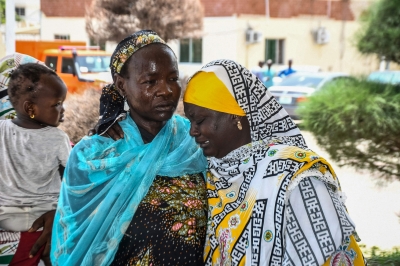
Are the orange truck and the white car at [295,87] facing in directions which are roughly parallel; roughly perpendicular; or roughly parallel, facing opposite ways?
roughly perpendicular

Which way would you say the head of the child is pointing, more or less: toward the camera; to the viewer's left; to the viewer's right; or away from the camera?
to the viewer's right

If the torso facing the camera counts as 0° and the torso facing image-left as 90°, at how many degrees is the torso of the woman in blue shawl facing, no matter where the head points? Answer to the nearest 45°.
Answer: approximately 315°

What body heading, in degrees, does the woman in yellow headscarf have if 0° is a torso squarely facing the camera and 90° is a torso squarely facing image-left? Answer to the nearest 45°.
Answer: approximately 45°

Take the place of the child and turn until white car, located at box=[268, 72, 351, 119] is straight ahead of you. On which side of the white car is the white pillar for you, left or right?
left
